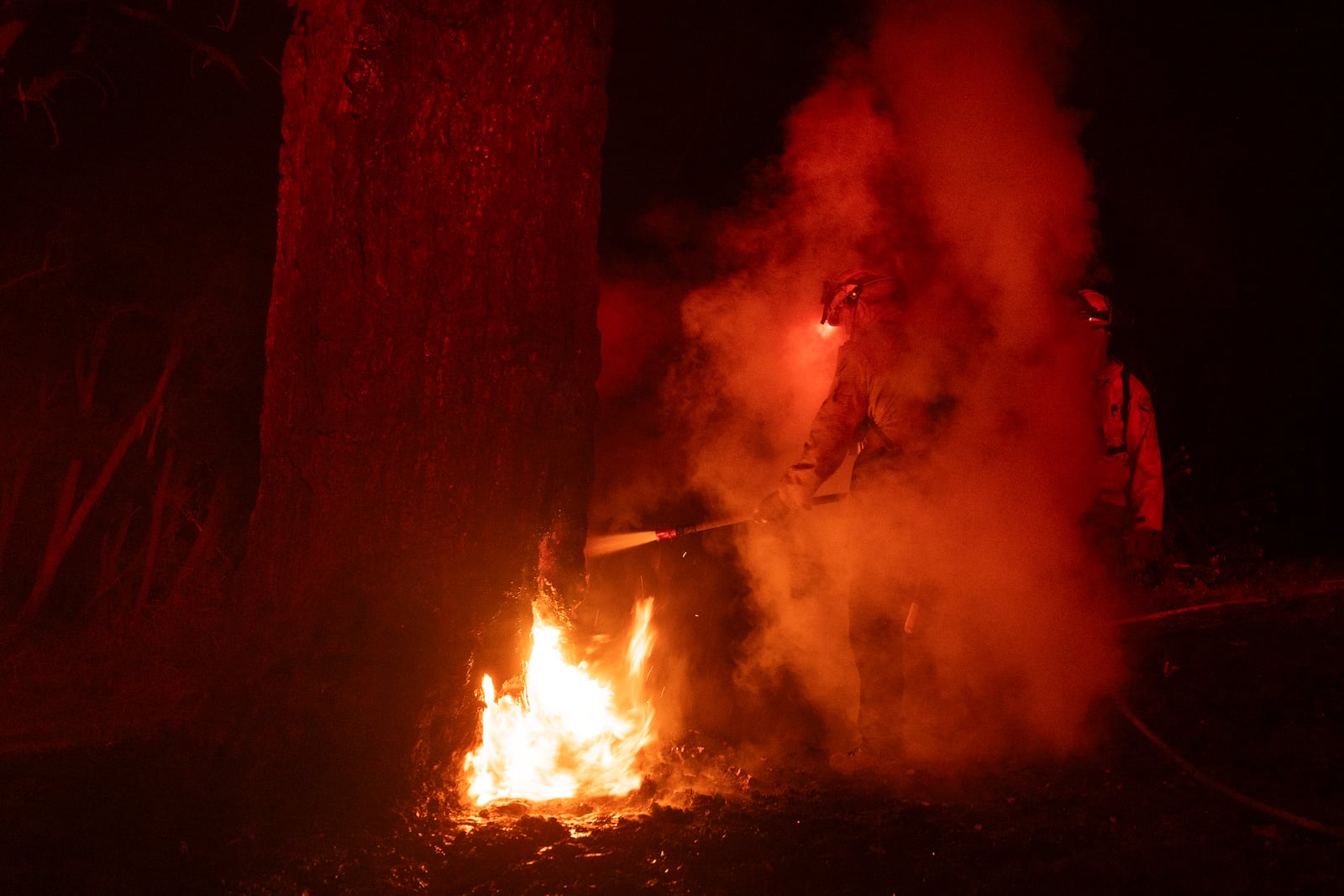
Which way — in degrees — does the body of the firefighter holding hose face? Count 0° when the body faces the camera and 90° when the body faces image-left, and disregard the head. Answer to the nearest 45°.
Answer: approximately 90°

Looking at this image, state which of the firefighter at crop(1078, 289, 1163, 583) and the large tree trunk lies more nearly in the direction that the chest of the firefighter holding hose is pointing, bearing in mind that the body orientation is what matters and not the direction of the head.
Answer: the large tree trunk

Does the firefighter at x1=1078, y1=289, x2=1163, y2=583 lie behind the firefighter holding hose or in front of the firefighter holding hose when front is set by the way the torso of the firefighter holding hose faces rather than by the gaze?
behind

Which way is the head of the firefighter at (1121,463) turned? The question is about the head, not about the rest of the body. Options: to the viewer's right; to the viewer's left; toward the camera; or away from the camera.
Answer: to the viewer's left

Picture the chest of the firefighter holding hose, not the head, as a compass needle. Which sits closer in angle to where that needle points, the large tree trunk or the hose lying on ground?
the large tree trunk

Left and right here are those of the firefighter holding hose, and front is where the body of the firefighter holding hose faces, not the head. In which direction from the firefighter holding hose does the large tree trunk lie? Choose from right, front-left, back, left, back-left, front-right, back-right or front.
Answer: front-left
